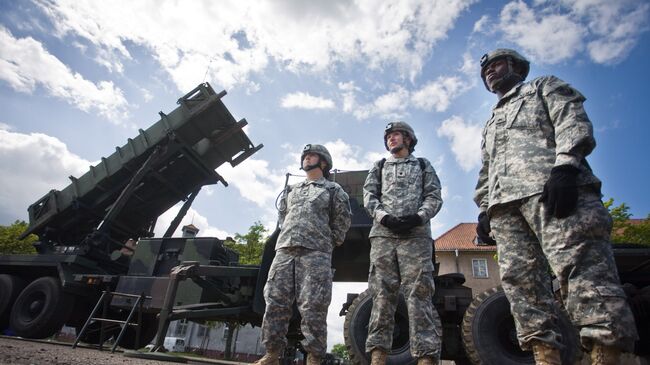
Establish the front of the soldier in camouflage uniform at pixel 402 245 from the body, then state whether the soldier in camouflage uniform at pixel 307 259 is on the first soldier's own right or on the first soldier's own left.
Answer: on the first soldier's own right

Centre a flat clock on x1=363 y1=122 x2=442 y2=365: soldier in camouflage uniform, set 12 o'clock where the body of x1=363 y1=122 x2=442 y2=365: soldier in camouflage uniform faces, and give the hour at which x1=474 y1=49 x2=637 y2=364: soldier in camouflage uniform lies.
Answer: x1=474 y1=49 x2=637 y2=364: soldier in camouflage uniform is roughly at 11 o'clock from x1=363 y1=122 x2=442 y2=365: soldier in camouflage uniform.

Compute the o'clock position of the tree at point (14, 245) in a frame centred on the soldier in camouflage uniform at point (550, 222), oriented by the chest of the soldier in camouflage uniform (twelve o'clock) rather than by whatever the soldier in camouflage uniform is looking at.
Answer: The tree is roughly at 2 o'clock from the soldier in camouflage uniform.

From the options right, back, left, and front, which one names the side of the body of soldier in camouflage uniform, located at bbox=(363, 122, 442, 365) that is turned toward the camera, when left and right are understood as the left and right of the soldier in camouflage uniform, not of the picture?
front

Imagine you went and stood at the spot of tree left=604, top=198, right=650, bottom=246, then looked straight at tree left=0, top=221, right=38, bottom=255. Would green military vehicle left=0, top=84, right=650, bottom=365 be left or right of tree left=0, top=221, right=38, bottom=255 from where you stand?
left

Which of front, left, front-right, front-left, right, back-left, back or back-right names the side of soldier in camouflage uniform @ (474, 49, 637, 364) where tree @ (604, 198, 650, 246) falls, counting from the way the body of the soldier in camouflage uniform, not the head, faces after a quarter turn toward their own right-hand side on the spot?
front-right

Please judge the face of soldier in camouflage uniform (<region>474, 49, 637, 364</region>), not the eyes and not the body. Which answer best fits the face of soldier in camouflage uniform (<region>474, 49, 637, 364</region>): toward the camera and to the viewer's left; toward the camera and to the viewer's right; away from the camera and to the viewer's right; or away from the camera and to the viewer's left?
toward the camera and to the viewer's left

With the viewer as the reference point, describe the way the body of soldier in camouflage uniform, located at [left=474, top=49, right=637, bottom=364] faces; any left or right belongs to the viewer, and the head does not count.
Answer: facing the viewer and to the left of the viewer

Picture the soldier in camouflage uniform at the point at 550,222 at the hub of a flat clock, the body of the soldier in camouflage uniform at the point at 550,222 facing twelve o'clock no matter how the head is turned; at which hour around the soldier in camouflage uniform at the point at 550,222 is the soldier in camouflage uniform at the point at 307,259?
the soldier in camouflage uniform at the point at 307,259 is roughly at 2 o'clock from the soldier in camouflage uniform at the point at 550,222.

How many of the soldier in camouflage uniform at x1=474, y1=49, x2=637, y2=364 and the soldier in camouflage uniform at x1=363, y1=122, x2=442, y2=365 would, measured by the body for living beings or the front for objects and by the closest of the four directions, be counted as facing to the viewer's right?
0
